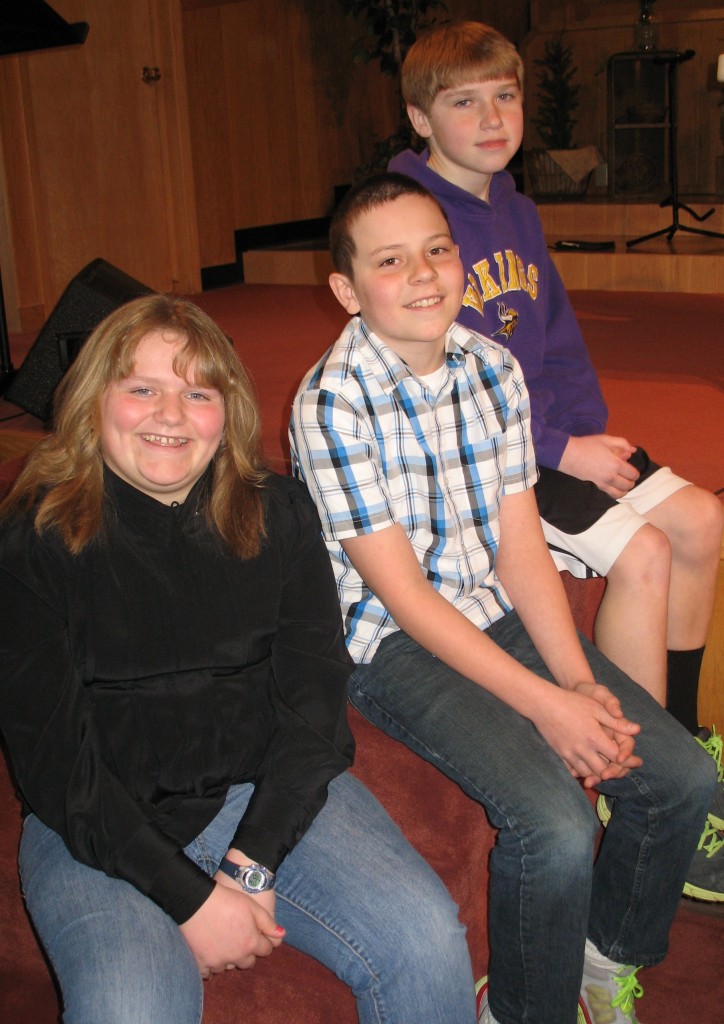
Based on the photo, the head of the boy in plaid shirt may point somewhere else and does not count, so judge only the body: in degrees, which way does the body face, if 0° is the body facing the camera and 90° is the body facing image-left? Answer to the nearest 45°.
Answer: approximately 315°

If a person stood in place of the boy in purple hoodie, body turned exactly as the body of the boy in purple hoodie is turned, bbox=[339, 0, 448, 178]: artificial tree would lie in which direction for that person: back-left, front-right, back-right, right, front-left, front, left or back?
back-left

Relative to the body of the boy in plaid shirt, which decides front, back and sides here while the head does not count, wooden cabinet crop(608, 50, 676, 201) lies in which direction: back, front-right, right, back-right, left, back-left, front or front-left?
back-left

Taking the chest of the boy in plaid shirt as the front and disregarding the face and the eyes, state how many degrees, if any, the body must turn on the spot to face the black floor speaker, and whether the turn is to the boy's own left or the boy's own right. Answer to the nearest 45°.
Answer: approximately 180°

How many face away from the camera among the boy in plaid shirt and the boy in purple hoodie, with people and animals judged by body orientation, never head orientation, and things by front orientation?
0

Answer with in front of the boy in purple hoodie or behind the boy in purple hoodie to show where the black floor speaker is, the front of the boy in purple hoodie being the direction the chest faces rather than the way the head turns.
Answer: behind

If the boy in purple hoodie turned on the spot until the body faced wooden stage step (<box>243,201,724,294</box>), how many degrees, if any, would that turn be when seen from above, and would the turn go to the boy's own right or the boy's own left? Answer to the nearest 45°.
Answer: approximately 135° to the boy's own left

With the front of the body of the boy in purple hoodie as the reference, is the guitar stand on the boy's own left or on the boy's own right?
on the boy's own left

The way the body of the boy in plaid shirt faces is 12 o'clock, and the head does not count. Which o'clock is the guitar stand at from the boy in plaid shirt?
The guitar stand is roughly at 8 o'clock from the boy in plaid shirt.

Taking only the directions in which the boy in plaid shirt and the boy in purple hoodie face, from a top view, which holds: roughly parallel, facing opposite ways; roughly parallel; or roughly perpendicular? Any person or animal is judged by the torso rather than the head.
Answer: roughly parallel

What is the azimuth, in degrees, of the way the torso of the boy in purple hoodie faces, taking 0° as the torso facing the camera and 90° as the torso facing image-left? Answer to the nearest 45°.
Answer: approximately 315°
